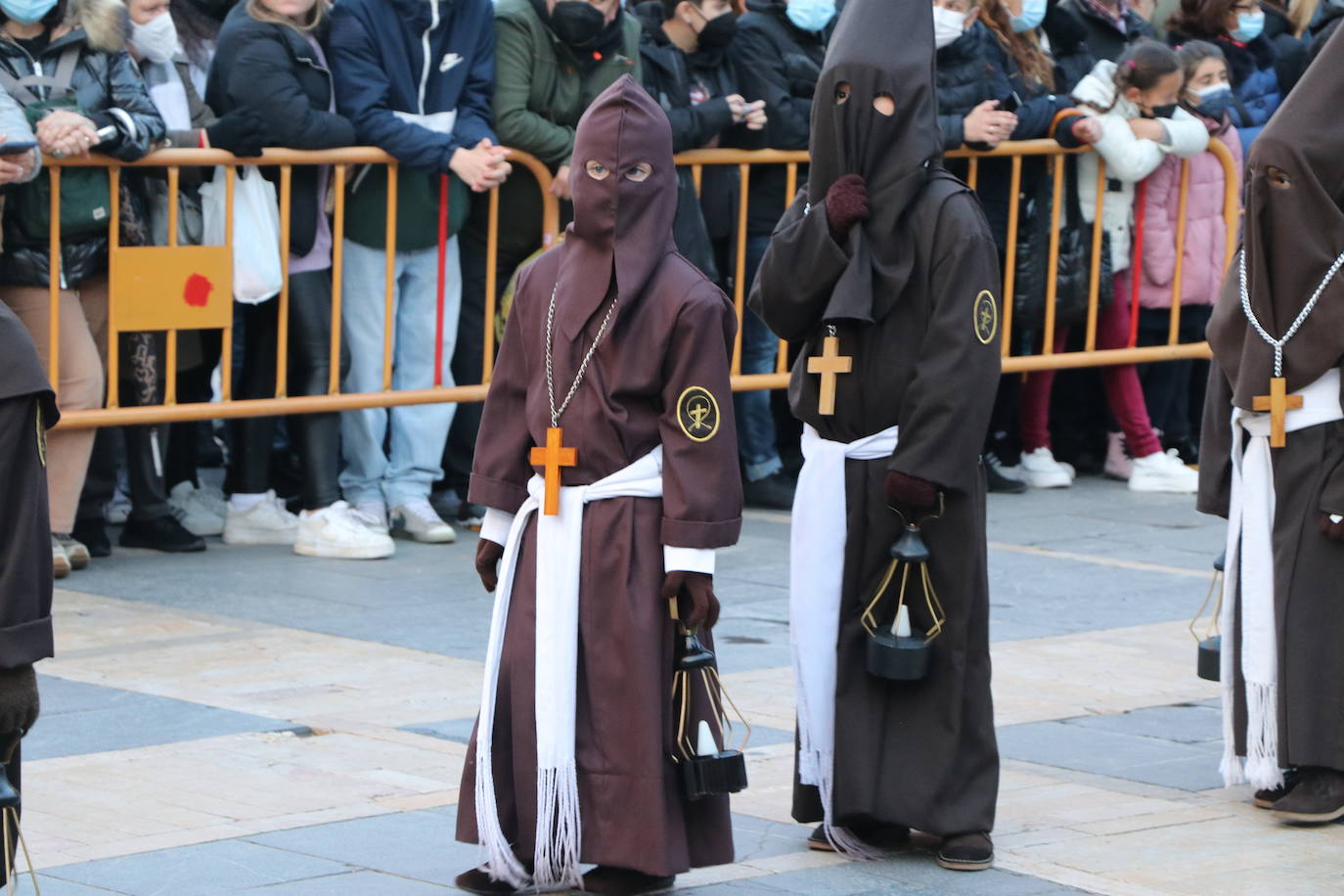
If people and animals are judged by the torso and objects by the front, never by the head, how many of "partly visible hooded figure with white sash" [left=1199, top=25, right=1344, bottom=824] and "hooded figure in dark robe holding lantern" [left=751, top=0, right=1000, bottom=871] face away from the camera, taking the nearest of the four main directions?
0

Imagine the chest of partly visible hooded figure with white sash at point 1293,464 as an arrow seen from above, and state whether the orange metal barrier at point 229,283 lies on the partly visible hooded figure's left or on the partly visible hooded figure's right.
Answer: on the partly visible hooded figure's right

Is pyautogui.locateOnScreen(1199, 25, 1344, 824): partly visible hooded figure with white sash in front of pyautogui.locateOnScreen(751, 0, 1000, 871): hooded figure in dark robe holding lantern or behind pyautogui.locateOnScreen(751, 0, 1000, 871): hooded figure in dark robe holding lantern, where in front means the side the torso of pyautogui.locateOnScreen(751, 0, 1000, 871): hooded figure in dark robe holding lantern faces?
behind

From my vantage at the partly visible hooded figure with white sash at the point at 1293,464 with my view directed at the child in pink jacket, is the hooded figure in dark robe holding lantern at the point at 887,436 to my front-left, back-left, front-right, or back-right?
back-left

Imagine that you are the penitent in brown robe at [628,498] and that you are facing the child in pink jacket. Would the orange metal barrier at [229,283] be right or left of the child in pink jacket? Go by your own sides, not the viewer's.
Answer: left

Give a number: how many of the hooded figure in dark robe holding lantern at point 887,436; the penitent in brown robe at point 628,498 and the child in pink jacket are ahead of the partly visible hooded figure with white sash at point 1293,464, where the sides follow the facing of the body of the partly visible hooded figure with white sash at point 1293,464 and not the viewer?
2

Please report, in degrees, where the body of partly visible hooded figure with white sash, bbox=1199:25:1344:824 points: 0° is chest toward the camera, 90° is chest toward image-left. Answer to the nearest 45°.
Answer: approximately 45°

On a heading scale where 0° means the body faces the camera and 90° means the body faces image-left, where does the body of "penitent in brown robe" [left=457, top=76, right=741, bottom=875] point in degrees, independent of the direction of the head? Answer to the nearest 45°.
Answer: approximately 45°
